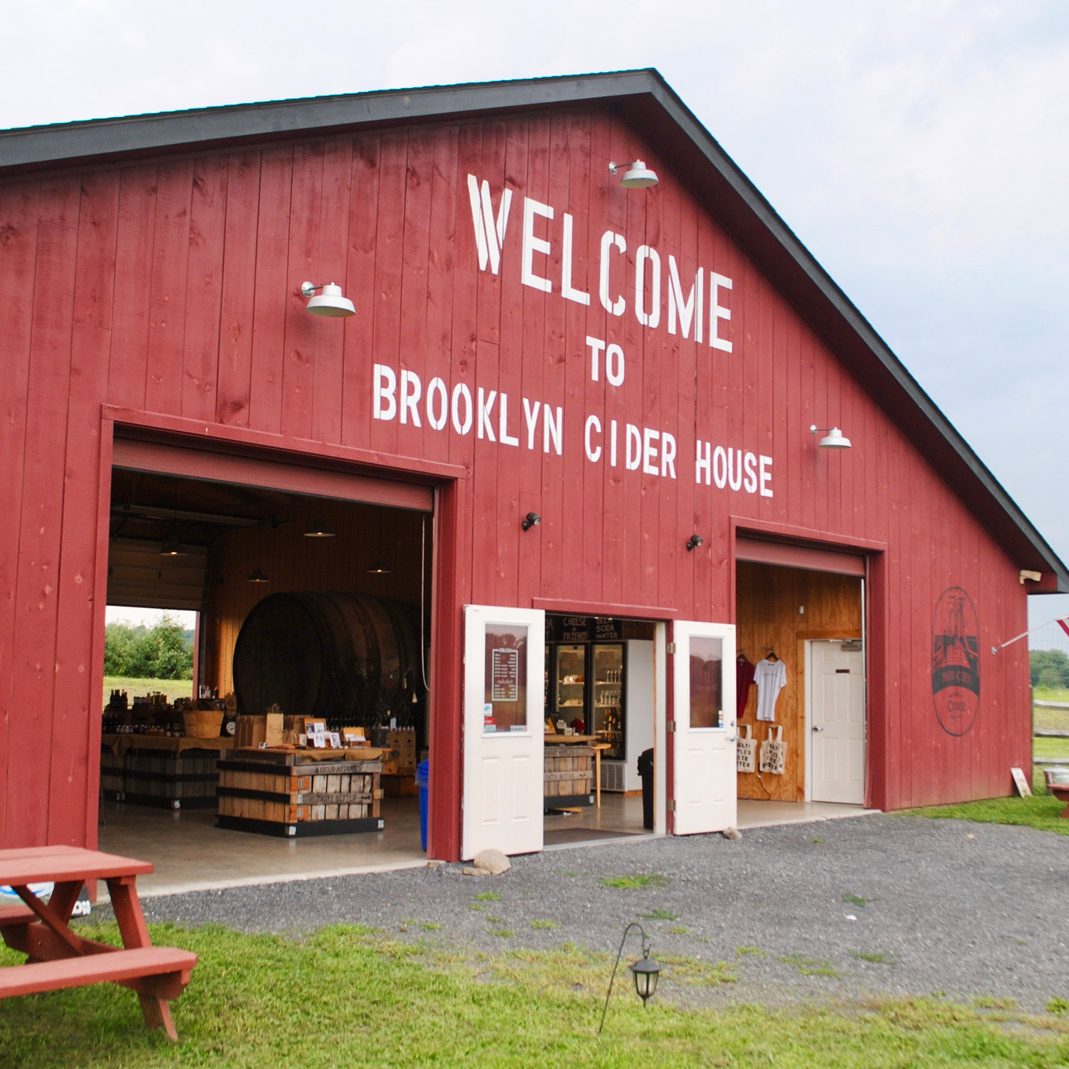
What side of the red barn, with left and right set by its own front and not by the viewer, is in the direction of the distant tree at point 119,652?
back

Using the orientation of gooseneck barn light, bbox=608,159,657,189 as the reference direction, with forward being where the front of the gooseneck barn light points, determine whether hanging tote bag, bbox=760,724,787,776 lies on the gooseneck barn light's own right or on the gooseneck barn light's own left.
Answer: on the gooseneck barn light's own left

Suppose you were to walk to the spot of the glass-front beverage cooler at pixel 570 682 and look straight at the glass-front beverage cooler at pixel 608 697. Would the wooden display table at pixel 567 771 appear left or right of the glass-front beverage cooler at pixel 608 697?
right

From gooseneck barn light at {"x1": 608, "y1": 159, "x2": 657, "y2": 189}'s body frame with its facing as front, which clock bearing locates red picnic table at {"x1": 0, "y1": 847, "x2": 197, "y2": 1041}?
The red picnic table is roughly at 2 o'clock from the gooseneck barn light.

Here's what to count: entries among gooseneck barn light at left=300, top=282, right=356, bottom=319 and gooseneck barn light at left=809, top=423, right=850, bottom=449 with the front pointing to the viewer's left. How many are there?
0

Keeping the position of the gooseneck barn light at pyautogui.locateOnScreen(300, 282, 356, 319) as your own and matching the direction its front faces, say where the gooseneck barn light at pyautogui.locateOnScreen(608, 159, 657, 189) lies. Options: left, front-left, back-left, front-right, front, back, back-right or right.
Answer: left

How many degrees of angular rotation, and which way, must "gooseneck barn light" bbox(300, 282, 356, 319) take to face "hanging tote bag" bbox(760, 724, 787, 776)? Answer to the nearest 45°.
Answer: approximately 90° to its left

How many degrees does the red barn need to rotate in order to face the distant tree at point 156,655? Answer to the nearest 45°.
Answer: approximately 135° to its left

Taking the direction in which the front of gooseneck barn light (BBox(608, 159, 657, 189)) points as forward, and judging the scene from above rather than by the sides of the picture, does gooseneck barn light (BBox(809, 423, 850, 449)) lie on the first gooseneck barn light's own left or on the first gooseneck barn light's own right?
on the first gooseneck barn light's own left

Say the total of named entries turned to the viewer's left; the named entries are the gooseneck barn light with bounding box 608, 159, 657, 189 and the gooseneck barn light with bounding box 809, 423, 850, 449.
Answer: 0
